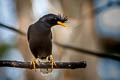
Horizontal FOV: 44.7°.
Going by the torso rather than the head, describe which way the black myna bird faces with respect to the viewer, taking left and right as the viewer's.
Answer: facing the viewer
